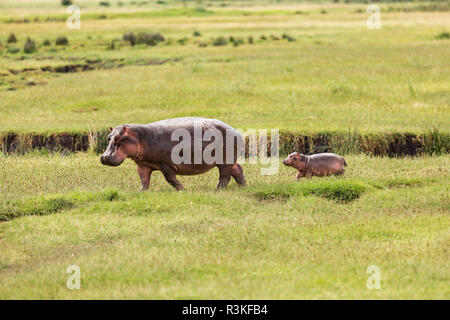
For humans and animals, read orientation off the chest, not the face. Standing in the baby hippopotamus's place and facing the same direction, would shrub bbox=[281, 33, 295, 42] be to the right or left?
on its right

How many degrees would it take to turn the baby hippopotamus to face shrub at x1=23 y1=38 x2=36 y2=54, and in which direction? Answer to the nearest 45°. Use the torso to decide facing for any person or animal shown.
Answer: approximately 45° to its right

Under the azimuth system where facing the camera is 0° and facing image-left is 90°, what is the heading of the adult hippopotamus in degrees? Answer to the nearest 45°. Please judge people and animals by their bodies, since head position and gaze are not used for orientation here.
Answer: approximately 90°

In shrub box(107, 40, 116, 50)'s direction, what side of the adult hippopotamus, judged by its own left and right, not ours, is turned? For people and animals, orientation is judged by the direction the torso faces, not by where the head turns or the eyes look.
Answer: right

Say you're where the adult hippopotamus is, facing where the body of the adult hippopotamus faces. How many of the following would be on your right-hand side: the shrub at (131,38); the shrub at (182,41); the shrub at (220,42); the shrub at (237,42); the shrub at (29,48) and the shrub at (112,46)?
6

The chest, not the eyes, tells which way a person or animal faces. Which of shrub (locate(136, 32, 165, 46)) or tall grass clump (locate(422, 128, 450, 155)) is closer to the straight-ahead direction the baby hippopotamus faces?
the shrub

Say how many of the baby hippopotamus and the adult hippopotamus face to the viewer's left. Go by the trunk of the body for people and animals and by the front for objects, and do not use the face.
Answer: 2

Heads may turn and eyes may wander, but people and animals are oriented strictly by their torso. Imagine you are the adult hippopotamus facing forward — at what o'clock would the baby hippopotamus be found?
The baby hippopotamus is roughly at 5 o'clock from the adult hippopotamus.

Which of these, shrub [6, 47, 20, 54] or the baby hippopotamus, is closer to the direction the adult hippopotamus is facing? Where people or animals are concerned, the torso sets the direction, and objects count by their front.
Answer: the shrub

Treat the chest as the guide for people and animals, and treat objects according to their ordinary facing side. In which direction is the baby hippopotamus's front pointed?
to the viewer's left

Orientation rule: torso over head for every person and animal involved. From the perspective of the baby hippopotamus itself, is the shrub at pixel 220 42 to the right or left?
on its right

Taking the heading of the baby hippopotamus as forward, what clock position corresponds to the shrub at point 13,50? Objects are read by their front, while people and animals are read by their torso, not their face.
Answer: The shrub is roughly at 2 o'clock from the baby hippopotamus.

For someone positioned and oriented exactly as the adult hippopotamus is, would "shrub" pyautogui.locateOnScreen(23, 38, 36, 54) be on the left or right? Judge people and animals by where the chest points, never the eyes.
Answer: on its right
